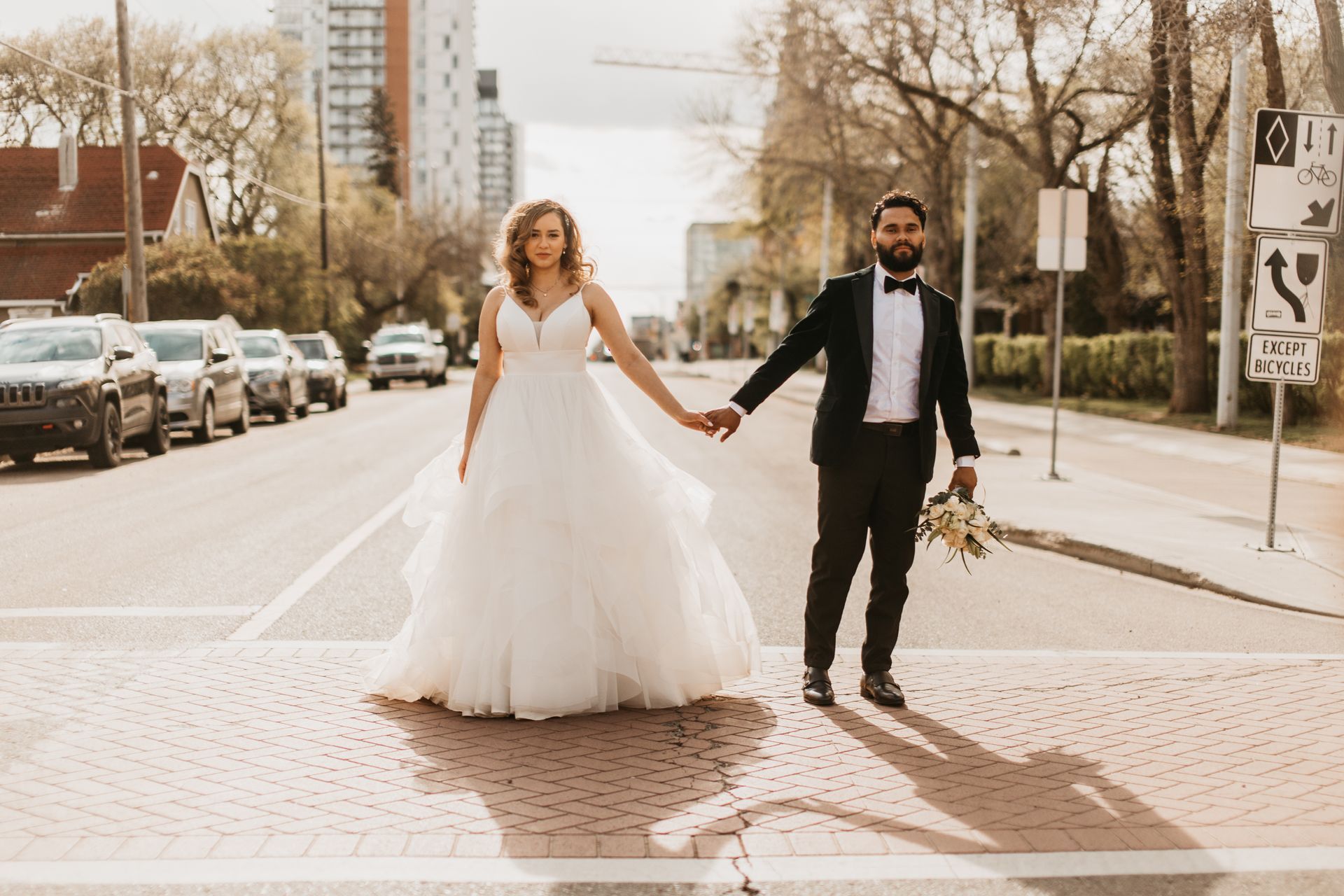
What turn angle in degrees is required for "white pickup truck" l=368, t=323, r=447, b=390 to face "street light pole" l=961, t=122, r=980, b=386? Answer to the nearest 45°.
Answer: approximately 45° to its left

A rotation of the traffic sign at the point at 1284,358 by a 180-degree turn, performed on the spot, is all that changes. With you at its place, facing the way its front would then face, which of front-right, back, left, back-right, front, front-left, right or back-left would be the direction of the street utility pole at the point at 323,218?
front-left

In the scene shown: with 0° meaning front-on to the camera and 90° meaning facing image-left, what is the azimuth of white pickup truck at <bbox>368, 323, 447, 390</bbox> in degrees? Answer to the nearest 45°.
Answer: approximately 0°

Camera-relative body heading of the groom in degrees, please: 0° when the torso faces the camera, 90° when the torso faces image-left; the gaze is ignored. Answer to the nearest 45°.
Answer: approximately 0°

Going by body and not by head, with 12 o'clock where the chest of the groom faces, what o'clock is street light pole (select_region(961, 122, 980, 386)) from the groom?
The street light pole is roughly at 6 o'clock from the groom.

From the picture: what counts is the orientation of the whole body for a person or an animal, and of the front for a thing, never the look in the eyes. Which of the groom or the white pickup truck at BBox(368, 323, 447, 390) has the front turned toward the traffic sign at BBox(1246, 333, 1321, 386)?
the white pickup truck

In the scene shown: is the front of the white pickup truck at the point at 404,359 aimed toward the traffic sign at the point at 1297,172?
yes

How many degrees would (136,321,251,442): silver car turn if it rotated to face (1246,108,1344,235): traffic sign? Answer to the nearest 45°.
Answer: approximately 90° to its left

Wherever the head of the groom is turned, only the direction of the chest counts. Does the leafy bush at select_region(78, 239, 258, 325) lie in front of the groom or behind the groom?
behind
